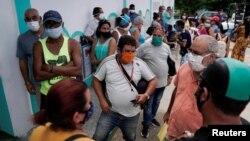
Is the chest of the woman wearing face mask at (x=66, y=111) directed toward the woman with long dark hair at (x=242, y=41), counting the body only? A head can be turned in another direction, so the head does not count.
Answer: yes

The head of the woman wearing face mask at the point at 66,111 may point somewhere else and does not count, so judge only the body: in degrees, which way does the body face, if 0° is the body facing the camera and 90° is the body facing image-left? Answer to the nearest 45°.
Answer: approximately 225°

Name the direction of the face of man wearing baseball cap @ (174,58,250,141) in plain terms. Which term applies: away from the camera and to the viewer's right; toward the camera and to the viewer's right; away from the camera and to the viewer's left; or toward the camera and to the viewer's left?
away from the camera and to the viewer's left

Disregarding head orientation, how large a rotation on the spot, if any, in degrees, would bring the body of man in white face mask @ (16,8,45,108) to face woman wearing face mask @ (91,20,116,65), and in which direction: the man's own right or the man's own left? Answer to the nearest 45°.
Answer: approximately 90° to the man's own left

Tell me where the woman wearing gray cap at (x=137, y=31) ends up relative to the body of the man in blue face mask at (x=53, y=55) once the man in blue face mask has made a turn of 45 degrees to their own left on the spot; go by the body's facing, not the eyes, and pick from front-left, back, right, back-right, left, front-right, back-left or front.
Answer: left

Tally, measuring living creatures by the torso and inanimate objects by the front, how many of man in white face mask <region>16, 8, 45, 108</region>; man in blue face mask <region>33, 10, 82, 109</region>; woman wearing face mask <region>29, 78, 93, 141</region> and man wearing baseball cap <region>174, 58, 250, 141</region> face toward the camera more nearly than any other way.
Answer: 2

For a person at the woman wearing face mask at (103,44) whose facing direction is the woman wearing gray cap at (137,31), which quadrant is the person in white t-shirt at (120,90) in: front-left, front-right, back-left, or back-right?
back-right

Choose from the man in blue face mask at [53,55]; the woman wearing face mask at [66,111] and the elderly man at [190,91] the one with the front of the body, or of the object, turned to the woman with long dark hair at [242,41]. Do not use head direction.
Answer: the woman wearing face mask

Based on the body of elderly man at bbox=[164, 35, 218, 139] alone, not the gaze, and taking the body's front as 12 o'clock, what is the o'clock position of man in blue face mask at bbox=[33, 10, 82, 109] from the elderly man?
The man in blue face mask is roughly at 2 o'clock from the elderly man.
